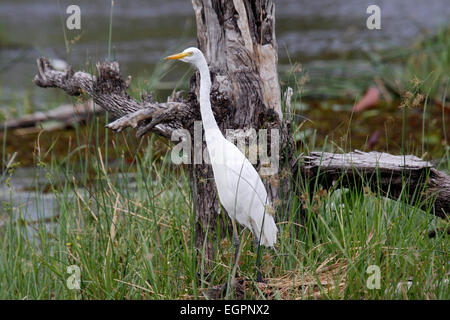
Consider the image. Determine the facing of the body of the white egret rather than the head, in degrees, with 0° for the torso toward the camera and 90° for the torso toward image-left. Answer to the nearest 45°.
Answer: approximately 90°
